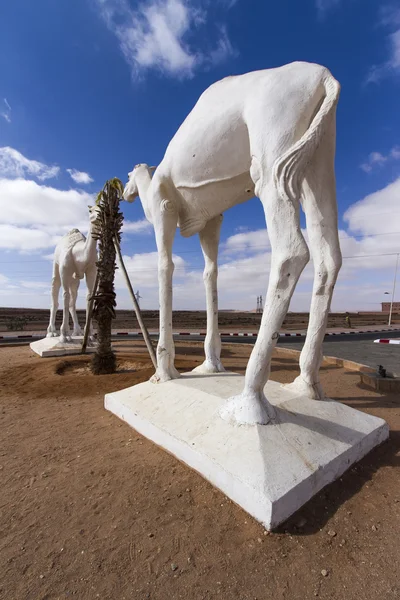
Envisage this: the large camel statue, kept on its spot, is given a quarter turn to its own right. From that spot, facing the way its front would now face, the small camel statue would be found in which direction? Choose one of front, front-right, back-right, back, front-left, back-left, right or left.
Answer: left

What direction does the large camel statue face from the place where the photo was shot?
facing away from the viewer and to the left of the viewer

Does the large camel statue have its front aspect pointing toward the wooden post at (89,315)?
yes

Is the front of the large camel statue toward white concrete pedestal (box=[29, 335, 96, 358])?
yes
